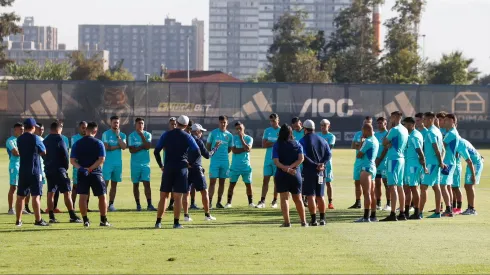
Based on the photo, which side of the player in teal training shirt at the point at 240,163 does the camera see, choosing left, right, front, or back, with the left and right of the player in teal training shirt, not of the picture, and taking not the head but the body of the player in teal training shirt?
front

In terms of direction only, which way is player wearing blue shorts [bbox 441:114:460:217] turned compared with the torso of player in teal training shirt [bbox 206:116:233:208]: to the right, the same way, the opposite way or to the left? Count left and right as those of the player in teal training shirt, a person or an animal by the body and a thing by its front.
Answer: to the right

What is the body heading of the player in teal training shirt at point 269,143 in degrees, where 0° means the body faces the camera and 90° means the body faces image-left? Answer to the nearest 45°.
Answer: approximately 45°

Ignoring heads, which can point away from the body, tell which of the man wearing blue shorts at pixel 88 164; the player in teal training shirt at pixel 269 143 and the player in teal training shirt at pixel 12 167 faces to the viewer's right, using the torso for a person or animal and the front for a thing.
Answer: the player in teal training shirt at pixel 12 167

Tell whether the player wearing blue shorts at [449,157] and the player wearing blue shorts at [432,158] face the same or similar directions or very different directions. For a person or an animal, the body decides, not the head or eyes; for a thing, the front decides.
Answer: same or similar directions

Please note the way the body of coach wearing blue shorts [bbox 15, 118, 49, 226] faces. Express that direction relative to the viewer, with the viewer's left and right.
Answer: facing away from the viewer and to the right of the viewer

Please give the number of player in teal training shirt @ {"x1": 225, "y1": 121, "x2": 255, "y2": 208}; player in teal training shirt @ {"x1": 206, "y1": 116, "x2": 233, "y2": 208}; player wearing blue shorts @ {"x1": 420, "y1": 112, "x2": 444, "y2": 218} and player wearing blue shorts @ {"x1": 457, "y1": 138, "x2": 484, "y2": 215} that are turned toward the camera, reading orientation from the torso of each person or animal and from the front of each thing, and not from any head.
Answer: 2

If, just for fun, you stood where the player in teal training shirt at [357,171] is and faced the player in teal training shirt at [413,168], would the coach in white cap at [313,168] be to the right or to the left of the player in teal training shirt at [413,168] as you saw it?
right

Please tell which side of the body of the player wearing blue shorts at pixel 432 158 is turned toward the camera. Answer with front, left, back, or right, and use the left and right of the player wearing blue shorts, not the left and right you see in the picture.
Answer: left

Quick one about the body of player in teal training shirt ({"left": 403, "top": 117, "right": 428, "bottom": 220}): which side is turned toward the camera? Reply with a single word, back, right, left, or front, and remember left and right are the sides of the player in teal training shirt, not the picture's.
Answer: left

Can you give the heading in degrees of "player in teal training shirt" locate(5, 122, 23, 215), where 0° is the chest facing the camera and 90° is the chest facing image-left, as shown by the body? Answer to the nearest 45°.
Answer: approximately 270°

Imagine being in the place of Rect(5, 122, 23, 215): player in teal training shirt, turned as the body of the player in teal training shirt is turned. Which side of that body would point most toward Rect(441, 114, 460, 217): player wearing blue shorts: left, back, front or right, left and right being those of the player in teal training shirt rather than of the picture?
front

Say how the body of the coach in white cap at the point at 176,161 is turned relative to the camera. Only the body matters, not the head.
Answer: away from the camera

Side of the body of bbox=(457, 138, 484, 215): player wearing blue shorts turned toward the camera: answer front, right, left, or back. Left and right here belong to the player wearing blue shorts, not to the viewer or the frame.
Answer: left

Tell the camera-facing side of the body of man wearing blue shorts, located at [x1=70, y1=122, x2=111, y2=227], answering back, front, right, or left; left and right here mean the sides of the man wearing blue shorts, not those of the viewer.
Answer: back

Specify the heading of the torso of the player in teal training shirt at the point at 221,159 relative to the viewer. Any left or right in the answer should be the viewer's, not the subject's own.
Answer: facing the viewer
